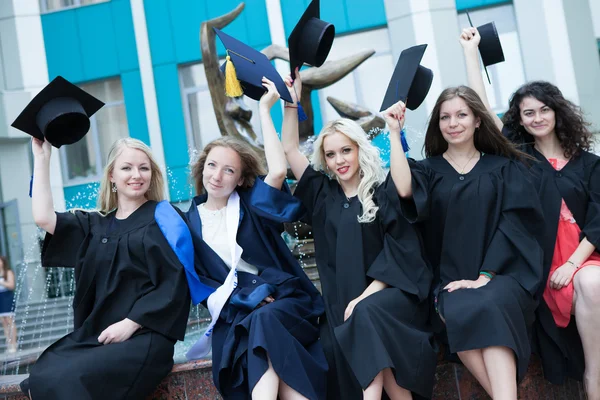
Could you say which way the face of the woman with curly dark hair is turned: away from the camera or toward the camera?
toward the camera

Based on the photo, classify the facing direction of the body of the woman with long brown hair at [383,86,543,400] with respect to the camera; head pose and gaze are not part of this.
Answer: toward the camera

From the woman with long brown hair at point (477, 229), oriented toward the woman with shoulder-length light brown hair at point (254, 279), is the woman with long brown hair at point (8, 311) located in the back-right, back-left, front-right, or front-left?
front-right

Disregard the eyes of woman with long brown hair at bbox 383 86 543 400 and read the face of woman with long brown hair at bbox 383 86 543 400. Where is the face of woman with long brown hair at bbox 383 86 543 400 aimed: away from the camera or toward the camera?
toward the camera

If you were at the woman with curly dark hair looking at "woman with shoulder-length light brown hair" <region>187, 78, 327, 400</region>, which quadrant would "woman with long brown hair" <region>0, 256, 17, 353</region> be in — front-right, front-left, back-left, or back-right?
front-right

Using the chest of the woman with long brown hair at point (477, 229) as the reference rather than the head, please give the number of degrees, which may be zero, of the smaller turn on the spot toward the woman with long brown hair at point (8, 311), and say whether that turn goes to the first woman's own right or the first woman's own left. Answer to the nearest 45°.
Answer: approximately 135° to the first woman's own right

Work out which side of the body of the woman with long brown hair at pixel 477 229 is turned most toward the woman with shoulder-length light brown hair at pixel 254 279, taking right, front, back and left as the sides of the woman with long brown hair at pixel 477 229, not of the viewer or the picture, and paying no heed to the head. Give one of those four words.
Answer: right

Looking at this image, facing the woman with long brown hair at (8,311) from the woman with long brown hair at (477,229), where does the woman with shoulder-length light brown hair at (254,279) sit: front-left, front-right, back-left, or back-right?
front-left
